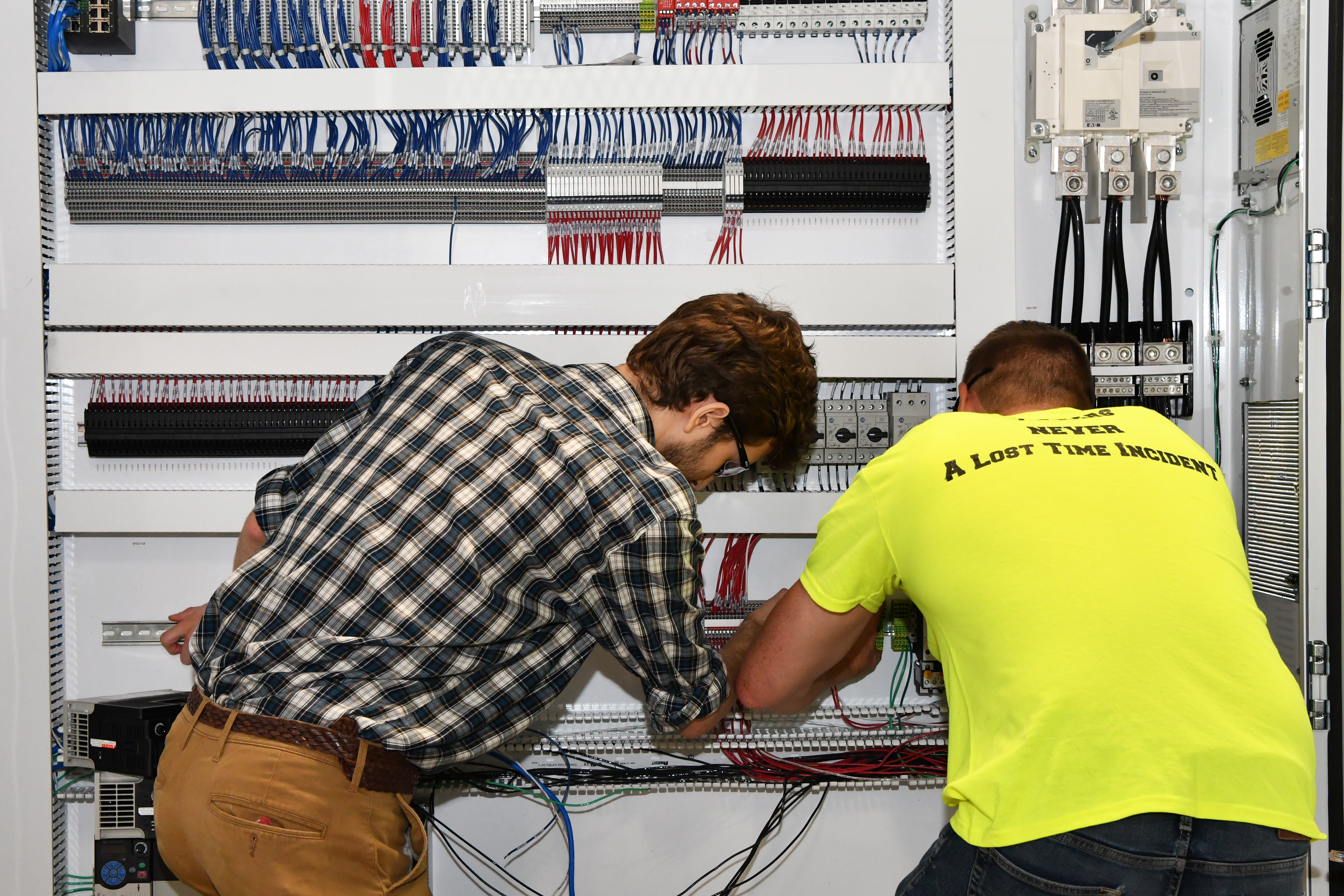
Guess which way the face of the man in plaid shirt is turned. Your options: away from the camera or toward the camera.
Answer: away from the camera

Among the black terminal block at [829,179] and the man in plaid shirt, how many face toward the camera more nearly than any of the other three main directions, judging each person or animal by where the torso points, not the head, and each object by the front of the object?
1

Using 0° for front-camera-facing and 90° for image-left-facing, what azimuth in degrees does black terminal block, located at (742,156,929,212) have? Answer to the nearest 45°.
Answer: approximately 0°

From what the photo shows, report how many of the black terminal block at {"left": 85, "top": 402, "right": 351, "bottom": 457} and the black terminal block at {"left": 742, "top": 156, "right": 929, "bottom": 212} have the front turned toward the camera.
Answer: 2

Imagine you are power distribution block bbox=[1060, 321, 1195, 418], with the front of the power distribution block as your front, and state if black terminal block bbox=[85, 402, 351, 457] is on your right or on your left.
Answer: on your right
